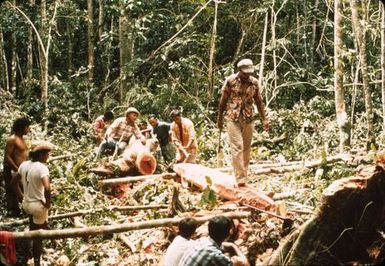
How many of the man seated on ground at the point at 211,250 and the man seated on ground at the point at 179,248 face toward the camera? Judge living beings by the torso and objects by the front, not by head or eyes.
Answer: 0

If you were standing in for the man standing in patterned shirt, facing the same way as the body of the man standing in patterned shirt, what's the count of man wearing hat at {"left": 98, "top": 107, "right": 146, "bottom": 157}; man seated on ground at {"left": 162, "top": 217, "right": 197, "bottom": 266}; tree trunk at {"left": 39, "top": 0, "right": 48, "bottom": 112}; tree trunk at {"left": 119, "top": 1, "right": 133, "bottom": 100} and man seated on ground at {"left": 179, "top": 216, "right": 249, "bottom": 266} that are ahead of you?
2

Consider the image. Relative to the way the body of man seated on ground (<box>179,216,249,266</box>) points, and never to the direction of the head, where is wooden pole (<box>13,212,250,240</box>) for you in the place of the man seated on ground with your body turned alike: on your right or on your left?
on your left

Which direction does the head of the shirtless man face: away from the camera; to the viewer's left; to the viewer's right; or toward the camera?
to the viewer's right

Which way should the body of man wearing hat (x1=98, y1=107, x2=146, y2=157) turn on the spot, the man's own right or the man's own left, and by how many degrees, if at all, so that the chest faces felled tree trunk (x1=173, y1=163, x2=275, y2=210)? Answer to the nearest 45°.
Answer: approximately 45° to the man's own right

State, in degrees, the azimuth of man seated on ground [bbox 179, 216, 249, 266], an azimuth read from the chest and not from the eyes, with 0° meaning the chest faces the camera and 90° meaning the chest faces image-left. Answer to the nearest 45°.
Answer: approximately 225°

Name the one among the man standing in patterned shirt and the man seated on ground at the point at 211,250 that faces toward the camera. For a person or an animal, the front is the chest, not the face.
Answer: the man standing in patterned shirt

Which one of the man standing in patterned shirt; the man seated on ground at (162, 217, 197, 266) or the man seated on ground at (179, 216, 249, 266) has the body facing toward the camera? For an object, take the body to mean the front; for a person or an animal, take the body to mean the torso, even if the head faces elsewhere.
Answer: the man standing in patterned shirt

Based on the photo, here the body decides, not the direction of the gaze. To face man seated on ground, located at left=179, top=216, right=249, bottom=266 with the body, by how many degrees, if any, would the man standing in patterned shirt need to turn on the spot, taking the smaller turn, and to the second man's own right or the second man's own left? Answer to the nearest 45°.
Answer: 0° — they already face them

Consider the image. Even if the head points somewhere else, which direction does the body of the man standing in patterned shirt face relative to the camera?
toward the camera

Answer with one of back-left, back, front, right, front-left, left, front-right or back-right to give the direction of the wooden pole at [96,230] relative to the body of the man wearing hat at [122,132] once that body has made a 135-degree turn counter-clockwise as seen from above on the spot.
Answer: back

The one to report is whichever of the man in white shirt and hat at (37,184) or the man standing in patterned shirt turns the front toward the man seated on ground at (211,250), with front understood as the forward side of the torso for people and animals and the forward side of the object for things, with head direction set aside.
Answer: the man standing in patterned shirt

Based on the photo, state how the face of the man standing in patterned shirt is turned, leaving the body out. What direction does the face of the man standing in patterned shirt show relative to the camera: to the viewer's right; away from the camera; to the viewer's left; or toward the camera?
toward the camera
